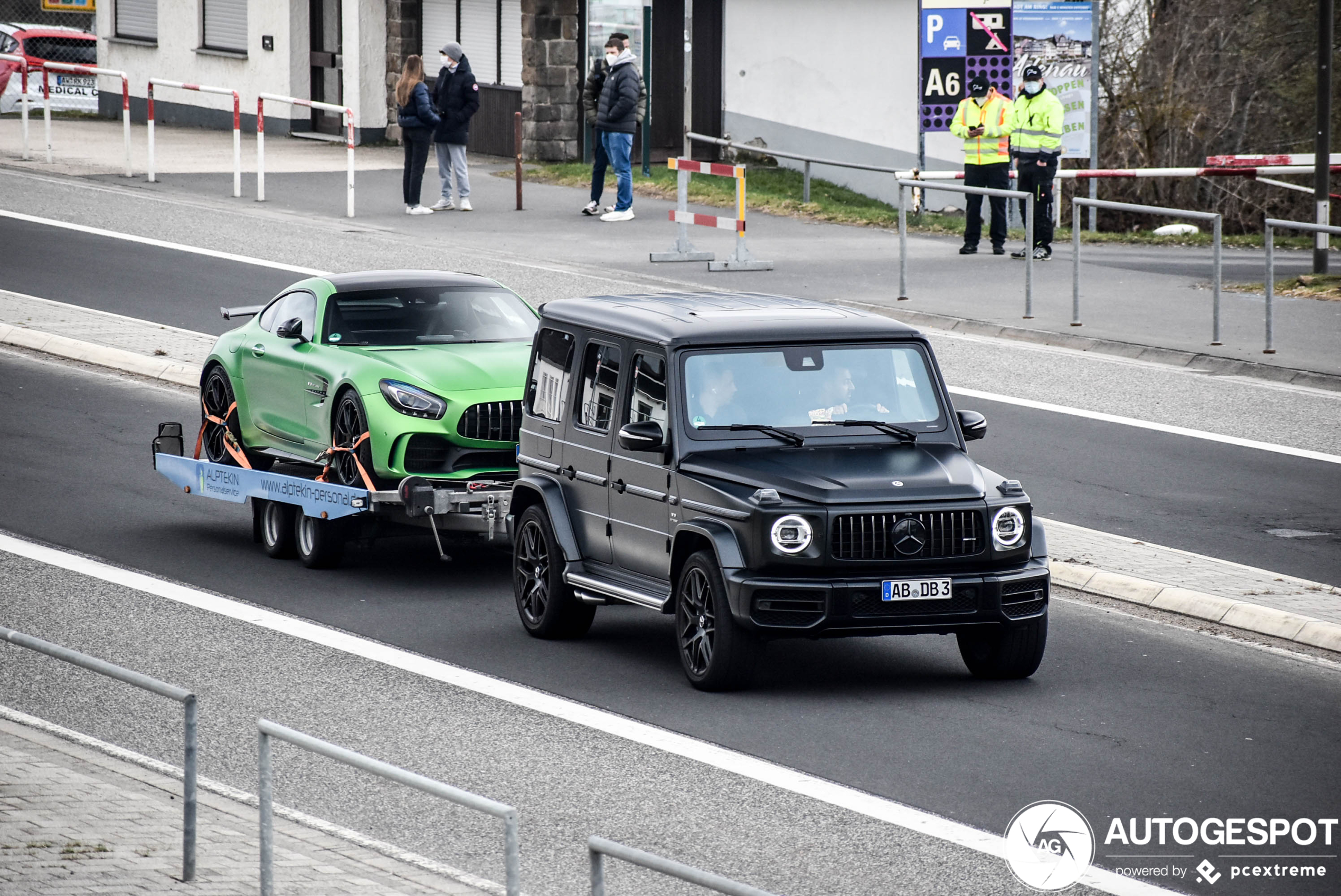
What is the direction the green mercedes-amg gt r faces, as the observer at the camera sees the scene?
facing the viewer and to the right of the viewer

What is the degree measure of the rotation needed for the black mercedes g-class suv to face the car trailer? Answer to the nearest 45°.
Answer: approximately 180°

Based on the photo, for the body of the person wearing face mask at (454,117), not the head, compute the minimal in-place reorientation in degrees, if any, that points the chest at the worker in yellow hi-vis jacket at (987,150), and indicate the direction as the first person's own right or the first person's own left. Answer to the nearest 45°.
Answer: approximately 90° to the first person's own left

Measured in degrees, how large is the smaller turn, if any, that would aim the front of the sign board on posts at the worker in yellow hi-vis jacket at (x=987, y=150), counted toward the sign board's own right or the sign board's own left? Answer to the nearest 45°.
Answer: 0° — it already faces them

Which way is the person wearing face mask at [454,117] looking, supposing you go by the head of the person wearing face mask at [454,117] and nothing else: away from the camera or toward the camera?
toward the camera

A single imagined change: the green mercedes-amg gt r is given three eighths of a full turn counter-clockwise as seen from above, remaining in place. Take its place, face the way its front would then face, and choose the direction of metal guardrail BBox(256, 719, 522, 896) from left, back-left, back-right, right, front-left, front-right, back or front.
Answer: back

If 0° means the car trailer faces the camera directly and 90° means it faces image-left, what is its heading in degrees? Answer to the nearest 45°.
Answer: approximately 315°

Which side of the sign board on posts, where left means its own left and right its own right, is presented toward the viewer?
front

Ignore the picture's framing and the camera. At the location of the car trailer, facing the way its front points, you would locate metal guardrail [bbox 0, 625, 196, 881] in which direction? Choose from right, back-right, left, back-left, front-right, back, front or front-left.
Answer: front-right

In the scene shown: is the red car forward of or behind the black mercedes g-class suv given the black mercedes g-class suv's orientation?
behind

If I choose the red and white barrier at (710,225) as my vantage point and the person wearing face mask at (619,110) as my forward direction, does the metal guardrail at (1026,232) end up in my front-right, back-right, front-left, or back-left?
back-right

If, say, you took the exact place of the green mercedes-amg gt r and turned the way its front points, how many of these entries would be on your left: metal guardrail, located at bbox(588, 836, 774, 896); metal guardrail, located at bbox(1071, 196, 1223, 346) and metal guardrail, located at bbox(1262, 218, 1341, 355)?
2

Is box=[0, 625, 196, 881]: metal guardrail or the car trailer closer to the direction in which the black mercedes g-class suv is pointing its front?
the metal guardrail

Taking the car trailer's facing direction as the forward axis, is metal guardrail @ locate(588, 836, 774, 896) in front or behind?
in front

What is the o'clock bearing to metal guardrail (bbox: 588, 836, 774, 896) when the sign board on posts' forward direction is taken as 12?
The metal guardrail is roughly at 12 o'clock from the sign board on posts.
